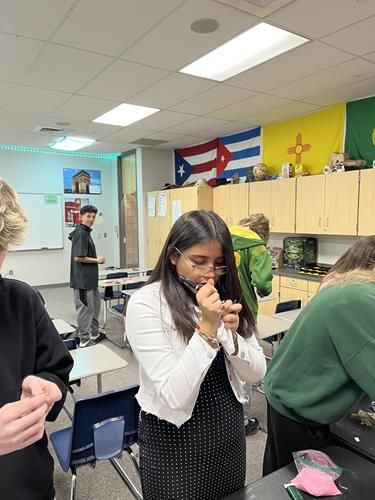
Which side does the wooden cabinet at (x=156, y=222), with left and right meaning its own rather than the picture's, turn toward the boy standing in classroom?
front

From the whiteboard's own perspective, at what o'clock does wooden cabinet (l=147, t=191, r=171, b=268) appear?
The wooden cabinet is roughly at 10 o'clock from the whiteboard.

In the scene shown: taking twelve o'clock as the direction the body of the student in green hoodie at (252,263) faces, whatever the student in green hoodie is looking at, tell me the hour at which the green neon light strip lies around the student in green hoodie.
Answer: The green neon light strip is roughly at 9 o'clock from the student in green hoodie.

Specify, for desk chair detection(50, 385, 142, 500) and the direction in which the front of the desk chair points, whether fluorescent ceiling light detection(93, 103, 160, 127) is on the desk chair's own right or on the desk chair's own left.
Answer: on the desk chair's own right

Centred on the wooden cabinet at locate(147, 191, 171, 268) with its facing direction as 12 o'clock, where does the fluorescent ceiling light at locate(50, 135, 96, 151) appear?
The fluorescent ceiling light is roughly at 3 o'clock from the wooden cabinet.

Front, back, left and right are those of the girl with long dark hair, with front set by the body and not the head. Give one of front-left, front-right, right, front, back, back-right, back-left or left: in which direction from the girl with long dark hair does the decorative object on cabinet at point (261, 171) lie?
back-left

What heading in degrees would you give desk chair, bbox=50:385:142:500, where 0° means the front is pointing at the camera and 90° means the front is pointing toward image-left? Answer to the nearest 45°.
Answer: approximately 135°
